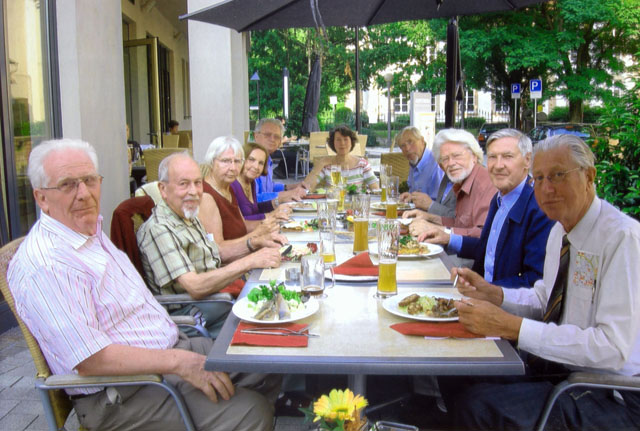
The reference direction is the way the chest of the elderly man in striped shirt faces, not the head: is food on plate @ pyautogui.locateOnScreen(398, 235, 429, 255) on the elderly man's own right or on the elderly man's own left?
on the elderly man's own left

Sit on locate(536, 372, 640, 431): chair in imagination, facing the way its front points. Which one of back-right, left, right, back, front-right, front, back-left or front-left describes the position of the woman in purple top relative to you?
front-right

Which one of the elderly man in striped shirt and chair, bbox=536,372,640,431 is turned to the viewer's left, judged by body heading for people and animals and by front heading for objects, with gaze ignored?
the chair

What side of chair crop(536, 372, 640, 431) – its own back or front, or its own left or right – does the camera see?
left

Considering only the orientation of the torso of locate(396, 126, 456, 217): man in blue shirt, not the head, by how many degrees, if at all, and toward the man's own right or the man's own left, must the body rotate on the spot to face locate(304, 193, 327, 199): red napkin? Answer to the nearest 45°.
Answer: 0° — they already face it

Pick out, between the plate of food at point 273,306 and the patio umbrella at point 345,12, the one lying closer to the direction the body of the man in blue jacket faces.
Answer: the plate of food

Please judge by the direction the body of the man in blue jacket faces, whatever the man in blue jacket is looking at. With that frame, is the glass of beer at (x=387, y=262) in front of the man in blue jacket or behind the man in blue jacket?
in front

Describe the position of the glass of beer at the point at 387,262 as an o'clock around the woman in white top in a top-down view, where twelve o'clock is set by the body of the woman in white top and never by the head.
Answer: The glass of beer is roughly at 12 o'clock from the woman in white top.

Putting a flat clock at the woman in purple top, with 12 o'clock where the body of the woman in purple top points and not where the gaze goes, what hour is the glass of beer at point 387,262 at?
The glass of beer is roughly at 1 o'clock from the woman in purple top.

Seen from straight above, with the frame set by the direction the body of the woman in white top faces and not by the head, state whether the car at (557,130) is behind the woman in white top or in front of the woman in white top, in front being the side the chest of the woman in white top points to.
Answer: behind
